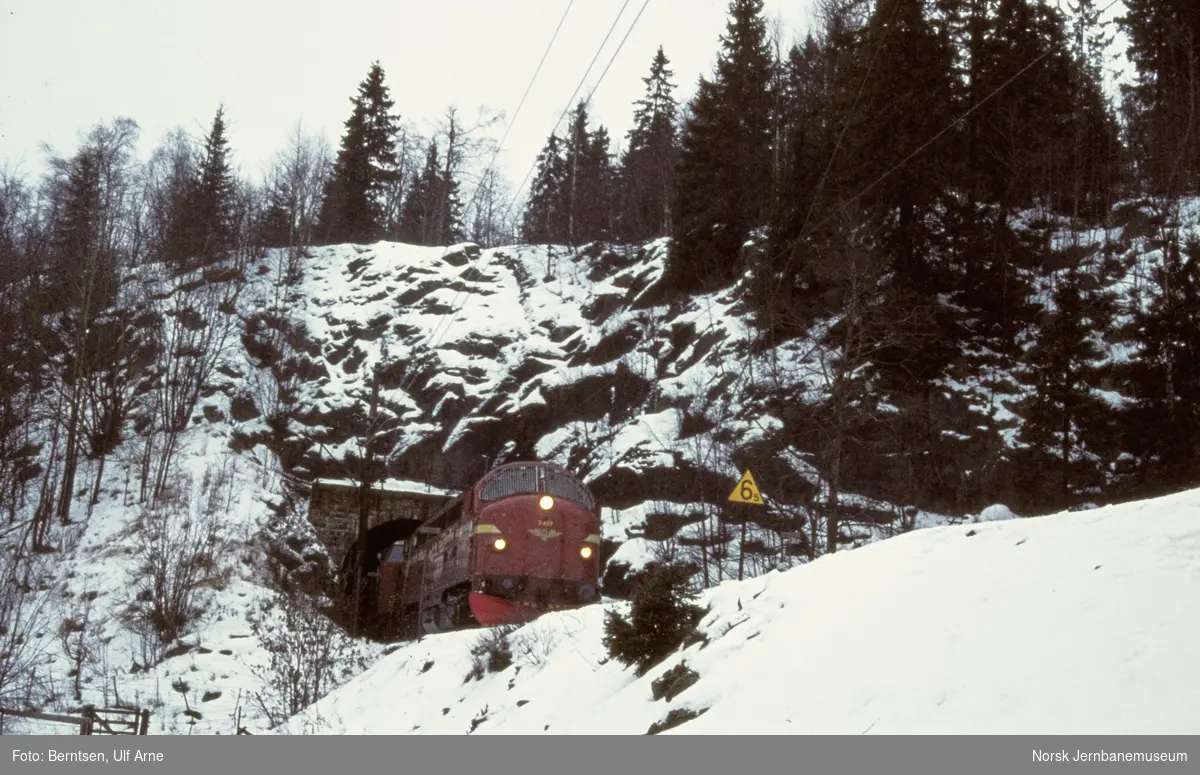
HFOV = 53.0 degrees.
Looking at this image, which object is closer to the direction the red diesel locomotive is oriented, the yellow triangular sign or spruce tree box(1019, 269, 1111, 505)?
the yellow triangular sign

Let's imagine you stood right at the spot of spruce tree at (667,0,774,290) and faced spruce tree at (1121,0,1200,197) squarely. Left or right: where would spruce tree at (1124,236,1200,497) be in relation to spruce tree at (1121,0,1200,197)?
right

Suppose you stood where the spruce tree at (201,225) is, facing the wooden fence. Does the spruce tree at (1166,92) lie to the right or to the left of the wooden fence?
left

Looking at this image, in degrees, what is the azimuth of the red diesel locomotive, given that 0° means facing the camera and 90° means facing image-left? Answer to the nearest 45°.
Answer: approximately 315°

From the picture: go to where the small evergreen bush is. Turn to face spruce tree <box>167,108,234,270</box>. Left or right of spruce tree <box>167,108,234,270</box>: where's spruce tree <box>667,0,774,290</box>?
right

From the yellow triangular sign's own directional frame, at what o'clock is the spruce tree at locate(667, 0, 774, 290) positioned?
The spruce tree is roughly at 6 o'clock from the yellow triangular sign.

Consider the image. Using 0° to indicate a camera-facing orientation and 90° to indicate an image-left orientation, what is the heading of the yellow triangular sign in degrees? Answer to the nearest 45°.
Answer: approximately 0°

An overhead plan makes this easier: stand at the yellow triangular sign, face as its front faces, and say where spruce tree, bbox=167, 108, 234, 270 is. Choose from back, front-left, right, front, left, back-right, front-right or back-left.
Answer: back-right

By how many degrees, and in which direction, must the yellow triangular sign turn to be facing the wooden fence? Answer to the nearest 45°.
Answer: approximately 45° to its right
